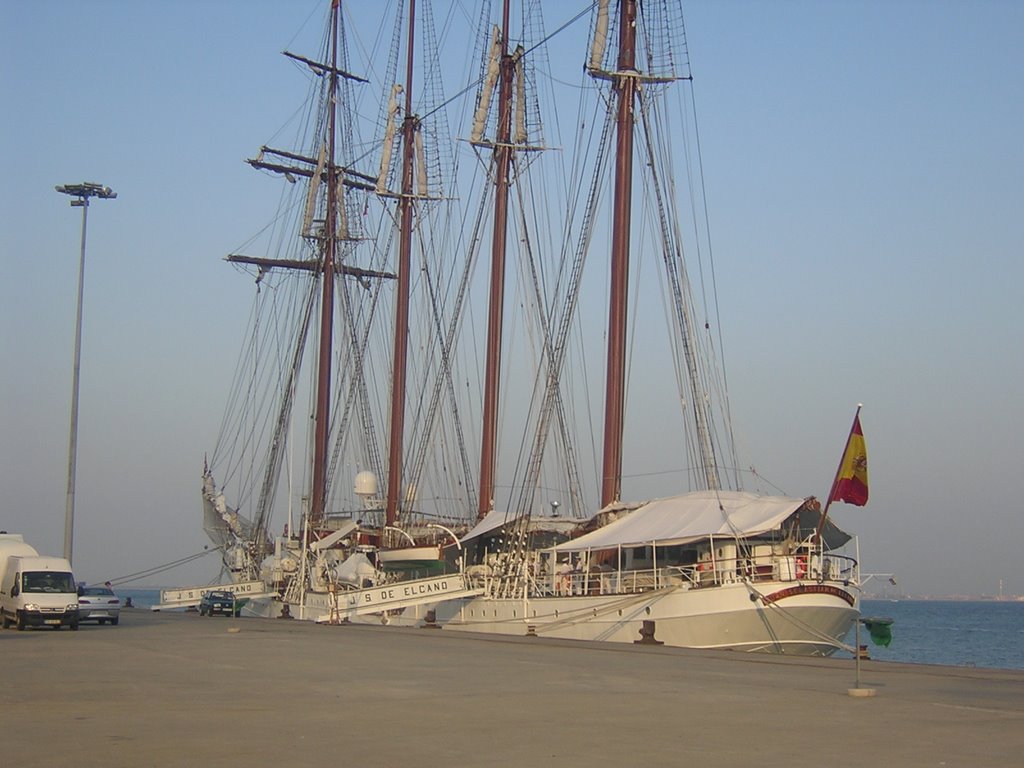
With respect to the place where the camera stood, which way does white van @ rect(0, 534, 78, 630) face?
facing the viewer and to the right of the viewer

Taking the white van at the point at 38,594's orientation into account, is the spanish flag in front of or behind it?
in front

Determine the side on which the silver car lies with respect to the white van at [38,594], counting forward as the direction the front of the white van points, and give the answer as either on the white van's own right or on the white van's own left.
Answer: on the white van's own left
